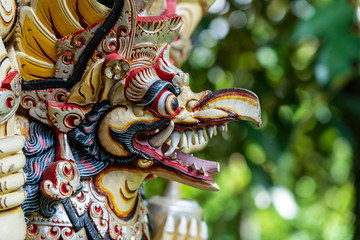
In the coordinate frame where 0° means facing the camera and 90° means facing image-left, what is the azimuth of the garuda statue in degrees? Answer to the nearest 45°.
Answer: approximately 270°
